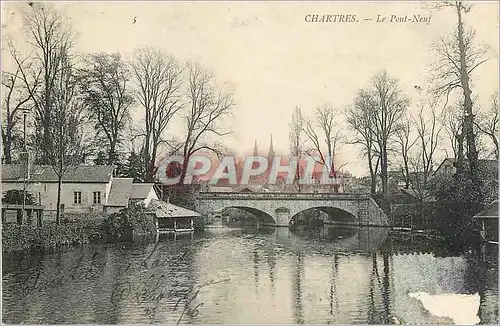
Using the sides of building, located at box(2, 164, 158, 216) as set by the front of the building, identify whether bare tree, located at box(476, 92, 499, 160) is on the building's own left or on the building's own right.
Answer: on the building's own left

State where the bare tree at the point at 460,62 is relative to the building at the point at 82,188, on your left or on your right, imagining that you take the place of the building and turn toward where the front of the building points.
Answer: on your left

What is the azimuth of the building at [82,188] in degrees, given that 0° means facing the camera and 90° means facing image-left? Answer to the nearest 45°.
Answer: approximately 0°
